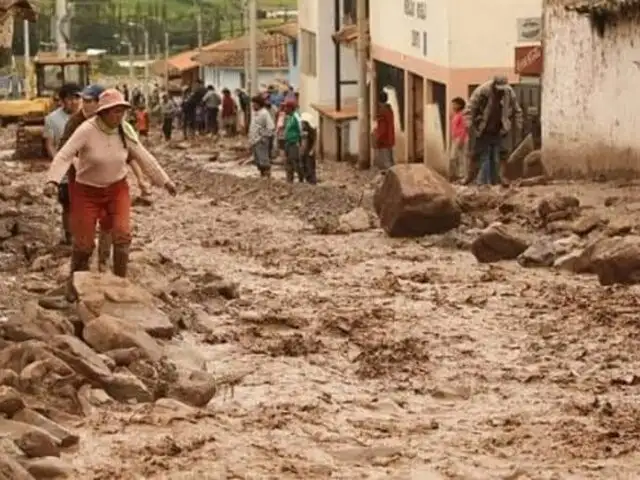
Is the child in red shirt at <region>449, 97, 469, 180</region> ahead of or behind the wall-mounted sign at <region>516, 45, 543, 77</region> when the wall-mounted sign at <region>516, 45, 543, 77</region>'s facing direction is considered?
ahead

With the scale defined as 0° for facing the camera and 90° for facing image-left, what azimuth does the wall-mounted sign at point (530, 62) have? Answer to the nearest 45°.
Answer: approximately 45°

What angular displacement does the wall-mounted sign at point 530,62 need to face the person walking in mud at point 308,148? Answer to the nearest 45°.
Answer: approximately 45° to its right

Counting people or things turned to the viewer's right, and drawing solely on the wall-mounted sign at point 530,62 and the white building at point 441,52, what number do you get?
0

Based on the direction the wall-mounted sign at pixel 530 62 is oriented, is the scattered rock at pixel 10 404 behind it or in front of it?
in front

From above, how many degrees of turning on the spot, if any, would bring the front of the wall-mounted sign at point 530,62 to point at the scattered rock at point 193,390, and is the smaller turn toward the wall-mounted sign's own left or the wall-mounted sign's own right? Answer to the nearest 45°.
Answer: approximately 45° to the wall-mounted sign's own left

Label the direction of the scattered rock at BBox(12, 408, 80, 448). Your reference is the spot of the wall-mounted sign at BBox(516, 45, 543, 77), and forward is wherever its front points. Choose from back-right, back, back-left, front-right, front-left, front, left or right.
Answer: front-left
